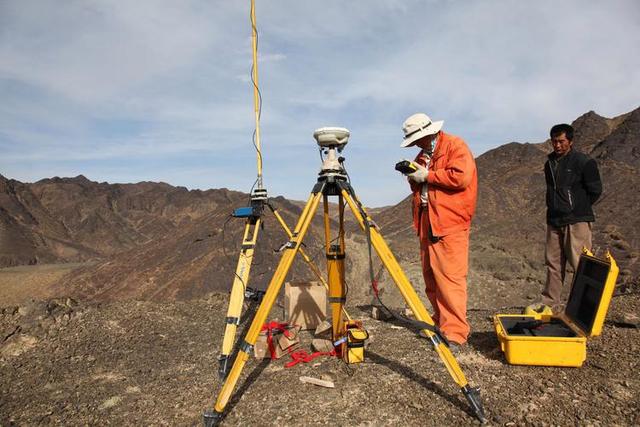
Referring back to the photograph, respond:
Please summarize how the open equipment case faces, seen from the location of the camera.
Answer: facing to the left of the viewer

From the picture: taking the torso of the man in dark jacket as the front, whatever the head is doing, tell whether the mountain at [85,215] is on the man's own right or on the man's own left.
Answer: on the man's own right

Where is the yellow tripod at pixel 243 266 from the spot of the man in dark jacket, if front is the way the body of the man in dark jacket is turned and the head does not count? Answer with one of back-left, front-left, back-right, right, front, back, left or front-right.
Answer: front

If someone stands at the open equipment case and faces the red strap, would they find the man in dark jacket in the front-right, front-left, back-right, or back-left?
back-right

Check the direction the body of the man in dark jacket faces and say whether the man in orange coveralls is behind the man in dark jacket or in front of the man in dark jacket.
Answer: in front

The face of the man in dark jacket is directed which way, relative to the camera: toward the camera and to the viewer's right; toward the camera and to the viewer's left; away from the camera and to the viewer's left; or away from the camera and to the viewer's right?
toward the camera and to the viewer's left

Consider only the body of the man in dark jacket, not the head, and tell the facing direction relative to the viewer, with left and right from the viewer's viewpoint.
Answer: facing the viewer and to the left of the viewer

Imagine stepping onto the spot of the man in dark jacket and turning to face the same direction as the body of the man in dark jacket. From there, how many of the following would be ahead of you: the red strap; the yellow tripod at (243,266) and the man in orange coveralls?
3

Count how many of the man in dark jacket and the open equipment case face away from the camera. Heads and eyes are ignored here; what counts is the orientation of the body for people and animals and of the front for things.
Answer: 0

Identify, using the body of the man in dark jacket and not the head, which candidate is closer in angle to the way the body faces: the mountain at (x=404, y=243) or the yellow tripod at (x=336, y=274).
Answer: the yellow tripod
